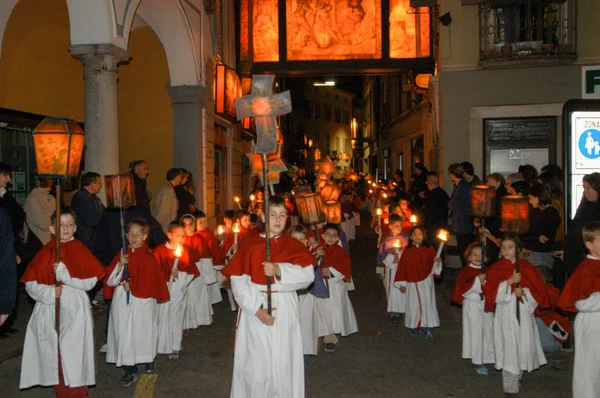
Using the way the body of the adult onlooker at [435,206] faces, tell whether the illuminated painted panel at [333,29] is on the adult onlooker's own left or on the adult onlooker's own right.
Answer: on the adult onlooker's own right

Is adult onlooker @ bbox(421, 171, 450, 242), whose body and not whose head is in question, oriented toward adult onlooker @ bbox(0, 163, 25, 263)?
no

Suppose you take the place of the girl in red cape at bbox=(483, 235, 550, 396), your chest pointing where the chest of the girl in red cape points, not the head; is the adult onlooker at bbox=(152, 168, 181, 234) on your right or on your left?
on your right

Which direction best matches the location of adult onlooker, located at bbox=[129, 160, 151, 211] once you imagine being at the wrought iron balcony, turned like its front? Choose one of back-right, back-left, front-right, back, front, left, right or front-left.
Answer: front-right

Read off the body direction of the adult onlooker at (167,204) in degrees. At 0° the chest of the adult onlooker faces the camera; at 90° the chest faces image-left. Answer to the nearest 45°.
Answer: approximately 270°

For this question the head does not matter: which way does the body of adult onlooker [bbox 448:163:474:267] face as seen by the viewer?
to the viewer's left

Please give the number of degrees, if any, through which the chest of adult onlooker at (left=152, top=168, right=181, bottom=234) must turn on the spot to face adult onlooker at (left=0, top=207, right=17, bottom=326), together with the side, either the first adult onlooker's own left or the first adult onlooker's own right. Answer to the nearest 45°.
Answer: approximately 90° to the first adult onlooker's own right

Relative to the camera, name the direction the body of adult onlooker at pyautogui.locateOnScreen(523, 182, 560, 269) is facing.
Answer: to the viewer's left
